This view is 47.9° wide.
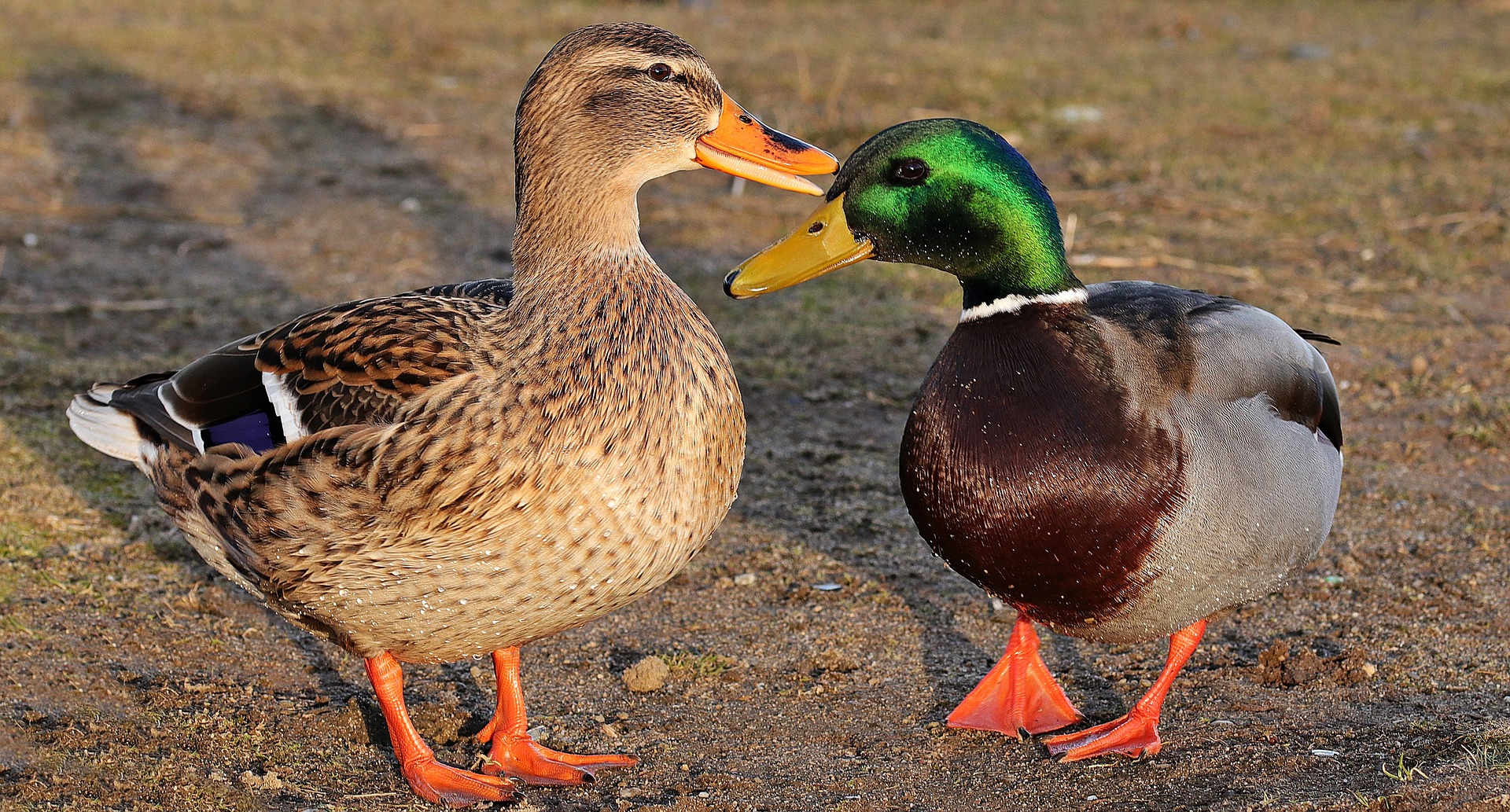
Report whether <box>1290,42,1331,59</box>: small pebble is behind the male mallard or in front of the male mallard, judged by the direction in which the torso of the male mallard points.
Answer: behind

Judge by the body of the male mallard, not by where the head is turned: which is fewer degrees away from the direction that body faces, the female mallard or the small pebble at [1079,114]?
the female mallard

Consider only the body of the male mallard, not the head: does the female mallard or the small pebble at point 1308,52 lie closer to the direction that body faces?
the female mallard

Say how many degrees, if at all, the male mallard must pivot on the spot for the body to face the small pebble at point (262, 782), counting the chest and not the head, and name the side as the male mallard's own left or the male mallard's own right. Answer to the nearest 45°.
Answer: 0° — it already faces it

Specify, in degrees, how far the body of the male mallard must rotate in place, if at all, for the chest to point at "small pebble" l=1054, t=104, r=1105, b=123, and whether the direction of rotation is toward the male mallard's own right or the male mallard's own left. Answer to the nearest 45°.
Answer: approximately 135° to the male mallard's own right

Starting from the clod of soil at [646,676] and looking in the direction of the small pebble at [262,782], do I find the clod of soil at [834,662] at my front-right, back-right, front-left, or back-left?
back-left

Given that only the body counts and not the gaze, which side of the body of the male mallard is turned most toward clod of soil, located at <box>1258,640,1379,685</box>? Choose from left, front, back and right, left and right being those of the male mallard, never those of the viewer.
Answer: back

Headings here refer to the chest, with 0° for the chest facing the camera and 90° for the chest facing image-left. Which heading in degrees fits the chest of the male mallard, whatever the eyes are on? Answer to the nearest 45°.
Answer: approximately 45°

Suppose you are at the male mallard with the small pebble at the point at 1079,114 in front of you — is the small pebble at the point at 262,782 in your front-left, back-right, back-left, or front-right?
back-left

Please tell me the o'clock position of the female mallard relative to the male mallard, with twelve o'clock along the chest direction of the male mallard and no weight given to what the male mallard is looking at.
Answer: The female mallard is roughly at 1 o'clock from the male mallard.

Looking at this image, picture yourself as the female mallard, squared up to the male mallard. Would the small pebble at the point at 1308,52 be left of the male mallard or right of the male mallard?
left
